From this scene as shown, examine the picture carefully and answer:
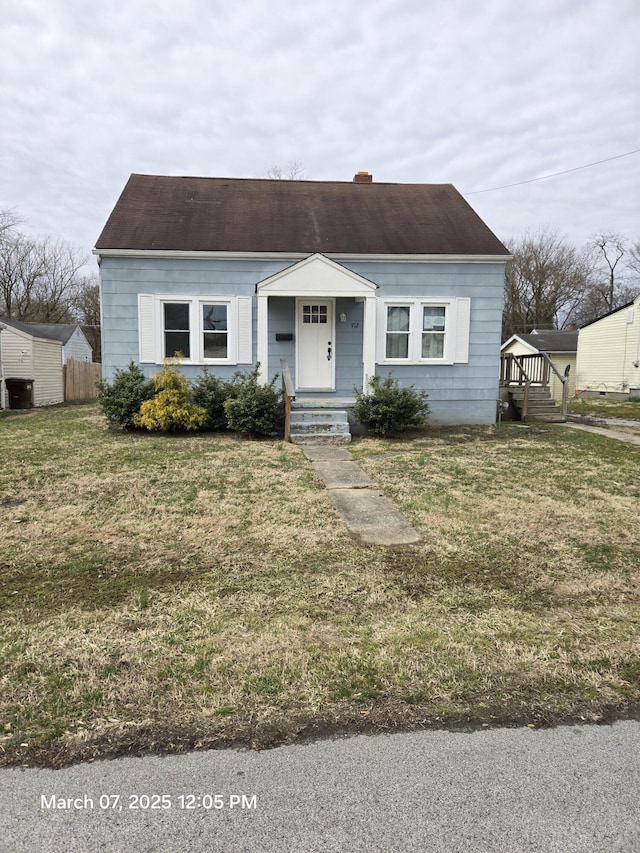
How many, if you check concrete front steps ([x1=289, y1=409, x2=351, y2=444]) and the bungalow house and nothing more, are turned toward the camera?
2

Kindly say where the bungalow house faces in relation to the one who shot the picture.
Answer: facing the viewer

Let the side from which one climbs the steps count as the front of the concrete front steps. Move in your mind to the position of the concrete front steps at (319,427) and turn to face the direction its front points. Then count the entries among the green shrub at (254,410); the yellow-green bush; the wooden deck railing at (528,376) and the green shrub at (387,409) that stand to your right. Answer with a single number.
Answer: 2

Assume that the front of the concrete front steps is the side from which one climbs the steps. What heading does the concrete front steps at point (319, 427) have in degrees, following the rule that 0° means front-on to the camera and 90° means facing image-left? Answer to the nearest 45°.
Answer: approximately 0°

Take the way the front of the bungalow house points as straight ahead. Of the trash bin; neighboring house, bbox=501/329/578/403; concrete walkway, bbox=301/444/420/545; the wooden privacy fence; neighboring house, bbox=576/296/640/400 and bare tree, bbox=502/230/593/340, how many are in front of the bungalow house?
1

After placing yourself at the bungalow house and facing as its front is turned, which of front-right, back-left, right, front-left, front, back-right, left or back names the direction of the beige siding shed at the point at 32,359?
back-right

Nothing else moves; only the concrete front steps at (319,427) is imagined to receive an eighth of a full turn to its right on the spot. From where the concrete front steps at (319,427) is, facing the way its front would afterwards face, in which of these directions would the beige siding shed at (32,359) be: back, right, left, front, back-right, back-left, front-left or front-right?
right

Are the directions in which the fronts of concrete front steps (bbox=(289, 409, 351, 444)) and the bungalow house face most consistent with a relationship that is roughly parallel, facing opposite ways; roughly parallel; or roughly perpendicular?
roughly parallel

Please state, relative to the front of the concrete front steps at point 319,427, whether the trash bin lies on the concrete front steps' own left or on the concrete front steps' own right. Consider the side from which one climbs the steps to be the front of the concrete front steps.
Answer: on the concrete front steps' own right

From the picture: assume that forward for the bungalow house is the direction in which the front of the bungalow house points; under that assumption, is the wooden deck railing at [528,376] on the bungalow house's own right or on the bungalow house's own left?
on the bungalow house's own left

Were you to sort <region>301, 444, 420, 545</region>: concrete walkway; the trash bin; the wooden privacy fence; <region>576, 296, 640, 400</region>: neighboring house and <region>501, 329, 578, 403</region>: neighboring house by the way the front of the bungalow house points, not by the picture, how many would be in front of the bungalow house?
1

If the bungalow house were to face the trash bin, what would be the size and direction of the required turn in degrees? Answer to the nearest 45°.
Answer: approximately 135° to its right

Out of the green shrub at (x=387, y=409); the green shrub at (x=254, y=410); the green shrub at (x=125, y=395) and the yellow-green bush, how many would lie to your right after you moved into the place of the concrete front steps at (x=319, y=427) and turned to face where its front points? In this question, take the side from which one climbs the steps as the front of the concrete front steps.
3
